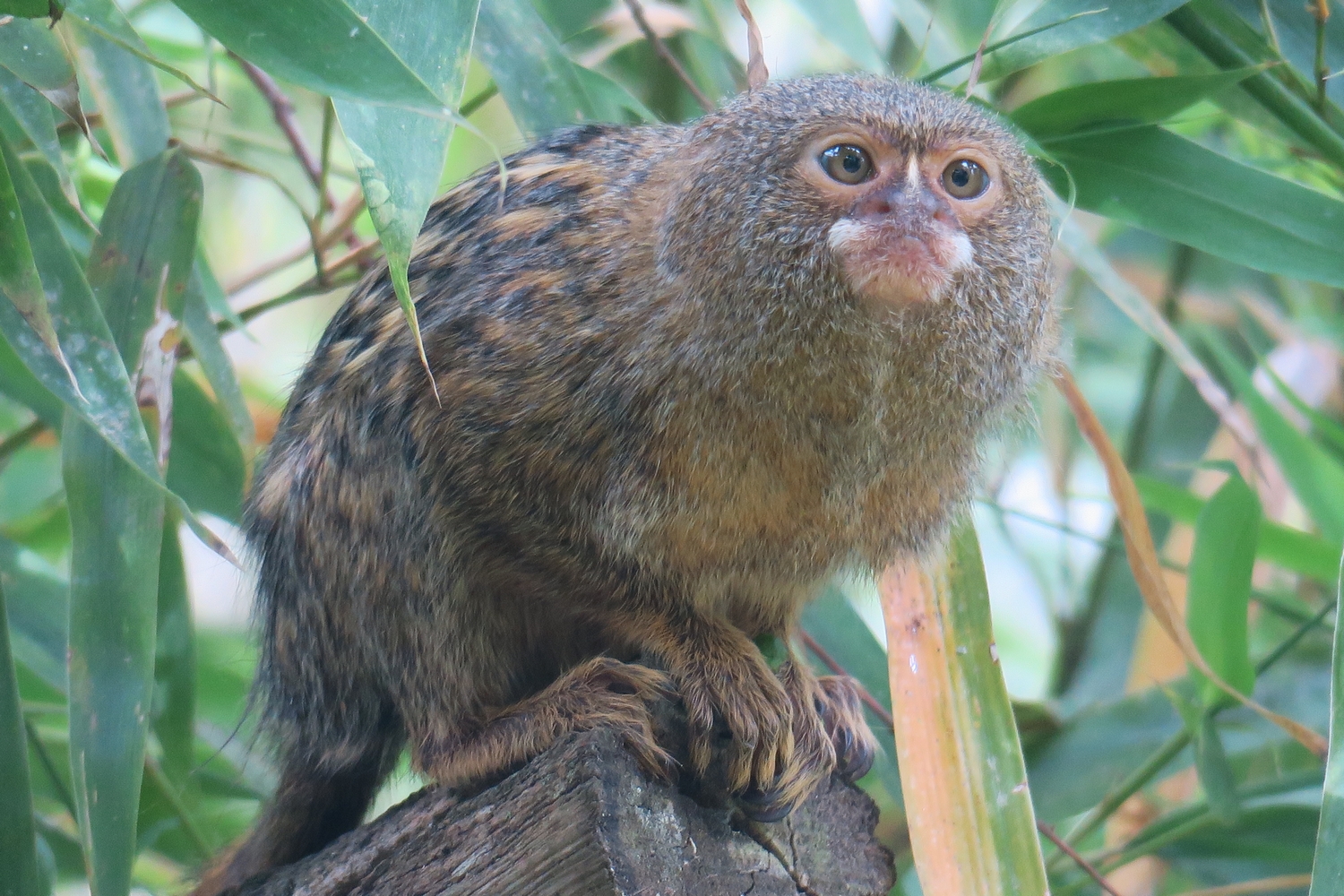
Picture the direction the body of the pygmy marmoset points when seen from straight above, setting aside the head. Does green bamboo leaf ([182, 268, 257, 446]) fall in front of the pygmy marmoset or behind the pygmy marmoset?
behind

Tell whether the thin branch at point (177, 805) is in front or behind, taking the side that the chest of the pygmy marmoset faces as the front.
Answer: behind

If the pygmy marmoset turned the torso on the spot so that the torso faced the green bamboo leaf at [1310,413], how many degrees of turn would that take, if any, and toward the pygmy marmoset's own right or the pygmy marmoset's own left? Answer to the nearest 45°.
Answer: approximately 90° to the pygmy marmoset's own left

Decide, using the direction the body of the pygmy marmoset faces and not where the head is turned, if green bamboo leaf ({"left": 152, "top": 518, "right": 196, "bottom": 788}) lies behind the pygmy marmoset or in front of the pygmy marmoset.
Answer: behind

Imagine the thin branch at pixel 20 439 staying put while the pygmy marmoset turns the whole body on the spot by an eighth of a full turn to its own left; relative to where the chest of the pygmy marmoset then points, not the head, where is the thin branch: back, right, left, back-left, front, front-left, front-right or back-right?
back-left

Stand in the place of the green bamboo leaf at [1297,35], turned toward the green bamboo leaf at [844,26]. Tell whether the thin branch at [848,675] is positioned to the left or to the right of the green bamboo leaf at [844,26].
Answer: left

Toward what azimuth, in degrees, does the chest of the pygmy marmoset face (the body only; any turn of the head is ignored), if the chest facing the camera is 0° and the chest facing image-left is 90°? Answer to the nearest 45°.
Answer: approximately 315°
